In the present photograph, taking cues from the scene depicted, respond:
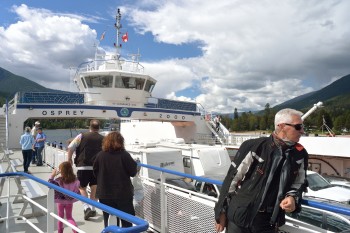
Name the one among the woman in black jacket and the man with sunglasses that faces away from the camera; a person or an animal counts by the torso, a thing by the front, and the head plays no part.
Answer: the woman in black jacket

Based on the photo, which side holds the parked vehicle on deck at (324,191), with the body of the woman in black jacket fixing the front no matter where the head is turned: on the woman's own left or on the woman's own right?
on the woman's own right

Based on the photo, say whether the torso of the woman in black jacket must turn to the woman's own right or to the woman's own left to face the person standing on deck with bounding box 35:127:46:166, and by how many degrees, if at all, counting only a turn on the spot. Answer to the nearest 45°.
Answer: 0° — they already face them

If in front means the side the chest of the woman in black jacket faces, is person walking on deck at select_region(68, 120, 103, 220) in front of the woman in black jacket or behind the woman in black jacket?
in front

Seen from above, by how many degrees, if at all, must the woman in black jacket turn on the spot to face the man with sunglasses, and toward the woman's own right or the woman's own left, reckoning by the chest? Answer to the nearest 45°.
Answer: approximately 135° to the woman's own right

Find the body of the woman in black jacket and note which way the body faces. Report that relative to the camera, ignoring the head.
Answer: away from the camera

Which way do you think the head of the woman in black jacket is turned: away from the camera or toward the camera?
away from the camera
